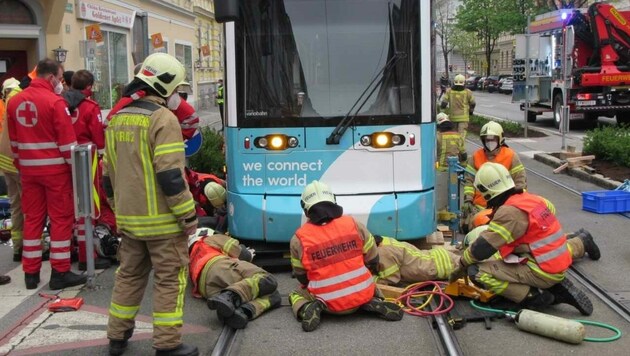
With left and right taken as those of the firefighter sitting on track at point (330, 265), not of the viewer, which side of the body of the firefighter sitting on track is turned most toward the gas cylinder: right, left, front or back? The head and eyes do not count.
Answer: right

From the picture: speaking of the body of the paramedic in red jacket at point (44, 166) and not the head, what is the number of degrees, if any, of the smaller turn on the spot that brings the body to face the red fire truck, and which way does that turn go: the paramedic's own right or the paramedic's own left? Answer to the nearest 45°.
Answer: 0° — they already face it

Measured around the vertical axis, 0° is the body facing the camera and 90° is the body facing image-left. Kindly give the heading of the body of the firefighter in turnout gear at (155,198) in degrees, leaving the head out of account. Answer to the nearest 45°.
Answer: approximately 225°

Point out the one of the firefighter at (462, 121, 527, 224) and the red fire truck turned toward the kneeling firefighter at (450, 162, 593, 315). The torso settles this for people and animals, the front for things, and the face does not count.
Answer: the firefighter

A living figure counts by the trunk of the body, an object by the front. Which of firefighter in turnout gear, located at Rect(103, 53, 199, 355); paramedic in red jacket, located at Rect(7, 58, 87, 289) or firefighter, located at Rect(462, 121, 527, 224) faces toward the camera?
the firefighter

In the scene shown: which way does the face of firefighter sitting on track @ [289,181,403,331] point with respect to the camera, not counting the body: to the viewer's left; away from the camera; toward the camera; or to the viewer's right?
away from the camera

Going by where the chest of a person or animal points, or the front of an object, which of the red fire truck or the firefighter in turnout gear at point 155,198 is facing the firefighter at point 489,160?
the firefighter in turnout gear

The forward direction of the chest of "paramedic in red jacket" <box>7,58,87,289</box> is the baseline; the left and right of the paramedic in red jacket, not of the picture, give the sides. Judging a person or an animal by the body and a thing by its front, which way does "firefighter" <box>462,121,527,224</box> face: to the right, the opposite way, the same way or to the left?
the opposite way

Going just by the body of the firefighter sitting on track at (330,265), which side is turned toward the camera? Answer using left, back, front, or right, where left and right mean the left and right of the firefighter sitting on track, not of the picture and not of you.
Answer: back

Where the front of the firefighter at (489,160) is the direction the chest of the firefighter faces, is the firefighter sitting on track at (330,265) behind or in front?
in front

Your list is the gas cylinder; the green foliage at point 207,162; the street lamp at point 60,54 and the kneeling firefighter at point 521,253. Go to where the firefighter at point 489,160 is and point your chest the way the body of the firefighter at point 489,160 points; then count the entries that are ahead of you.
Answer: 2

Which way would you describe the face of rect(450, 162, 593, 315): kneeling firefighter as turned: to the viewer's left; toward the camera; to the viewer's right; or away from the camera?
to the viewer's left

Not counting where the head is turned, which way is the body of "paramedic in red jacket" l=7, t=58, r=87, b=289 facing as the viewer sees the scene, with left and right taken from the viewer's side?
facing away from the viewer and to the right of the viewer
